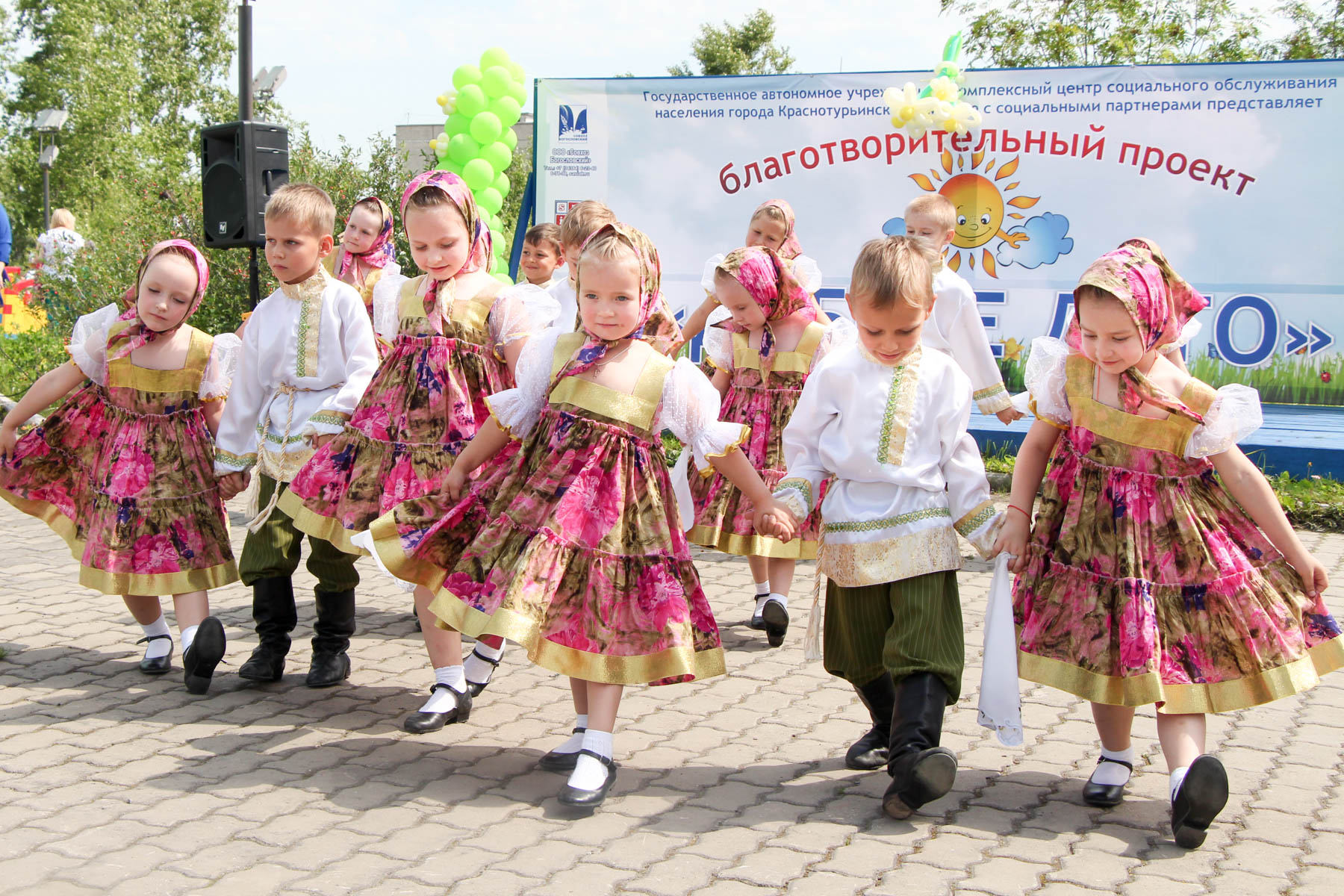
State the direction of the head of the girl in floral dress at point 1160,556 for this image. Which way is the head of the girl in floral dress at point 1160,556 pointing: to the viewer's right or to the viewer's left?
to the viewer's left

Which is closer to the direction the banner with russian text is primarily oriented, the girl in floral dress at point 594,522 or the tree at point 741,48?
the girl in floral dress

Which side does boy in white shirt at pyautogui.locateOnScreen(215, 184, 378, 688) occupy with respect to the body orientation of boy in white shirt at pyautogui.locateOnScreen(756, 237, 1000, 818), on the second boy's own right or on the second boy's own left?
on the second boy's own right

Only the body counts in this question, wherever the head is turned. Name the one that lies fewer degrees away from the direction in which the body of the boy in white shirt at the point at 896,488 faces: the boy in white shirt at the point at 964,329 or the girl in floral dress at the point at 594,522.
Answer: the girl in floral dress

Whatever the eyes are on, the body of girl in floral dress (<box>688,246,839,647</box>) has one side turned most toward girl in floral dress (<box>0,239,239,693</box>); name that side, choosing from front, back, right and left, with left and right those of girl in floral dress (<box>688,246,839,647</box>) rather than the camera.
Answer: right

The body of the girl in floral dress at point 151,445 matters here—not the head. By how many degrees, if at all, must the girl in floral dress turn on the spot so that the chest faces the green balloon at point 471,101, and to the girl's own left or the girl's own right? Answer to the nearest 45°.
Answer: approximately 135° to the girl's own left

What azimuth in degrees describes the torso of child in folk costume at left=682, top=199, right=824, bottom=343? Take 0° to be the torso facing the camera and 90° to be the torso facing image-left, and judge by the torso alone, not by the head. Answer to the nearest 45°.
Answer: approximately 0°

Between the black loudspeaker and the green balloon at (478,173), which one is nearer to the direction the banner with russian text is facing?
the black loudspeaker
